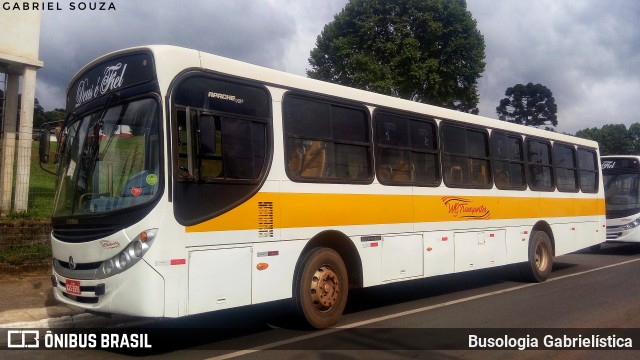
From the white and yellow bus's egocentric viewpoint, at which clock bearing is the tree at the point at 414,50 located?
The tree is roughly at 5 o'clock from the white and yellow bus.

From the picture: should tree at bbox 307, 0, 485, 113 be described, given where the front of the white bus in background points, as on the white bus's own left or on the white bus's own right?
on the white bus's own right

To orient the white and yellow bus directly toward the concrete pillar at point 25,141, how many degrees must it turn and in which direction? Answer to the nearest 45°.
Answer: approximately 90° to its right

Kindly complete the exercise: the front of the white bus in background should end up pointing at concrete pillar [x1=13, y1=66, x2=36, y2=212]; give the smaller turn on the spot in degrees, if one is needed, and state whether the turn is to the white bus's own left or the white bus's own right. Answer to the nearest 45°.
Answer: approximately 45° to the white bus's own right

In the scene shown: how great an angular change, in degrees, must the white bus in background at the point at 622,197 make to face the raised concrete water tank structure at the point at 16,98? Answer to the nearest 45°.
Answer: approximately 45° to its right

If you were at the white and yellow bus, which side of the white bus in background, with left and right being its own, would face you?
front

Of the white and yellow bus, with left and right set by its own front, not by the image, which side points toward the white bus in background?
back

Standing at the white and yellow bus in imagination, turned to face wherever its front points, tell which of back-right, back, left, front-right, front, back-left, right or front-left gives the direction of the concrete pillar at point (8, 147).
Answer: right

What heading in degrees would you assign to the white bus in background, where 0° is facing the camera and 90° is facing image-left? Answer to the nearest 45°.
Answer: approximately 0°

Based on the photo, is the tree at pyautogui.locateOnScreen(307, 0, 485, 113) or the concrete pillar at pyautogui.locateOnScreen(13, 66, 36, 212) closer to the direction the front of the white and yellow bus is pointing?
the concrete pillar

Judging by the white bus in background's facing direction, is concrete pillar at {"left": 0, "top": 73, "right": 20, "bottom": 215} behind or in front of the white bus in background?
in front
